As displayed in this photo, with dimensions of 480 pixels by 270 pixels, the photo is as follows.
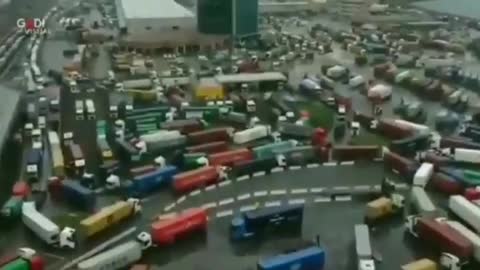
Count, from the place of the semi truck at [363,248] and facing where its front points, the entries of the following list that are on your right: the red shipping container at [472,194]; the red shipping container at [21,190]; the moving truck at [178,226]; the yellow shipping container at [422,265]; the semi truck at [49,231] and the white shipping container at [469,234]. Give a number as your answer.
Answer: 3

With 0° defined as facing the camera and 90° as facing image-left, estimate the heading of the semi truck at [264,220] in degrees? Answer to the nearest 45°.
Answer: approximately 45°

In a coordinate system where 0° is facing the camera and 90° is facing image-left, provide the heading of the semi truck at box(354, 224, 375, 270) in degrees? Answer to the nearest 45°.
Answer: approximately 0°

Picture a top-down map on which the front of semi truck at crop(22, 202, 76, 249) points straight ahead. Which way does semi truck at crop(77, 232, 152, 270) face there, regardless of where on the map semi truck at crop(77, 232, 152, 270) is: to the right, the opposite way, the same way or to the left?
to the left

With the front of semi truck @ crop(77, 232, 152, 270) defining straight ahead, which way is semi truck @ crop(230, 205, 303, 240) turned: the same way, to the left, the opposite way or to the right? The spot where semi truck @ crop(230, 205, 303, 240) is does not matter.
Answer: the opposite way

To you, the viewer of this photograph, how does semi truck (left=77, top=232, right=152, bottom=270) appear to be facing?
facing away from the viewer and to the right of the viewer

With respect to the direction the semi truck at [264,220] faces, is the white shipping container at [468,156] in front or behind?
behind

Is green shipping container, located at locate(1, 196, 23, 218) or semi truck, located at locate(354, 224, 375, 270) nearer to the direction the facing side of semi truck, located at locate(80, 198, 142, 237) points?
the semi truck

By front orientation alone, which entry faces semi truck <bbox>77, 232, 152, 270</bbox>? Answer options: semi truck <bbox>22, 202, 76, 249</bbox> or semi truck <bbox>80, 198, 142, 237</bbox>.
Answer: semi truck <bbox>22, 202, 76, 249</bbox>

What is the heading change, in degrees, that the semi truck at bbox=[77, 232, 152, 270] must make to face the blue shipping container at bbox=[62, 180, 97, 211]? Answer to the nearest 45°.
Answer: approximately 45° to its left

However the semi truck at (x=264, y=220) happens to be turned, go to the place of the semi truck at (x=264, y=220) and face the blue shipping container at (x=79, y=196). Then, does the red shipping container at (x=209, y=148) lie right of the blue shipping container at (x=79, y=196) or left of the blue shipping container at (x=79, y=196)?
right
